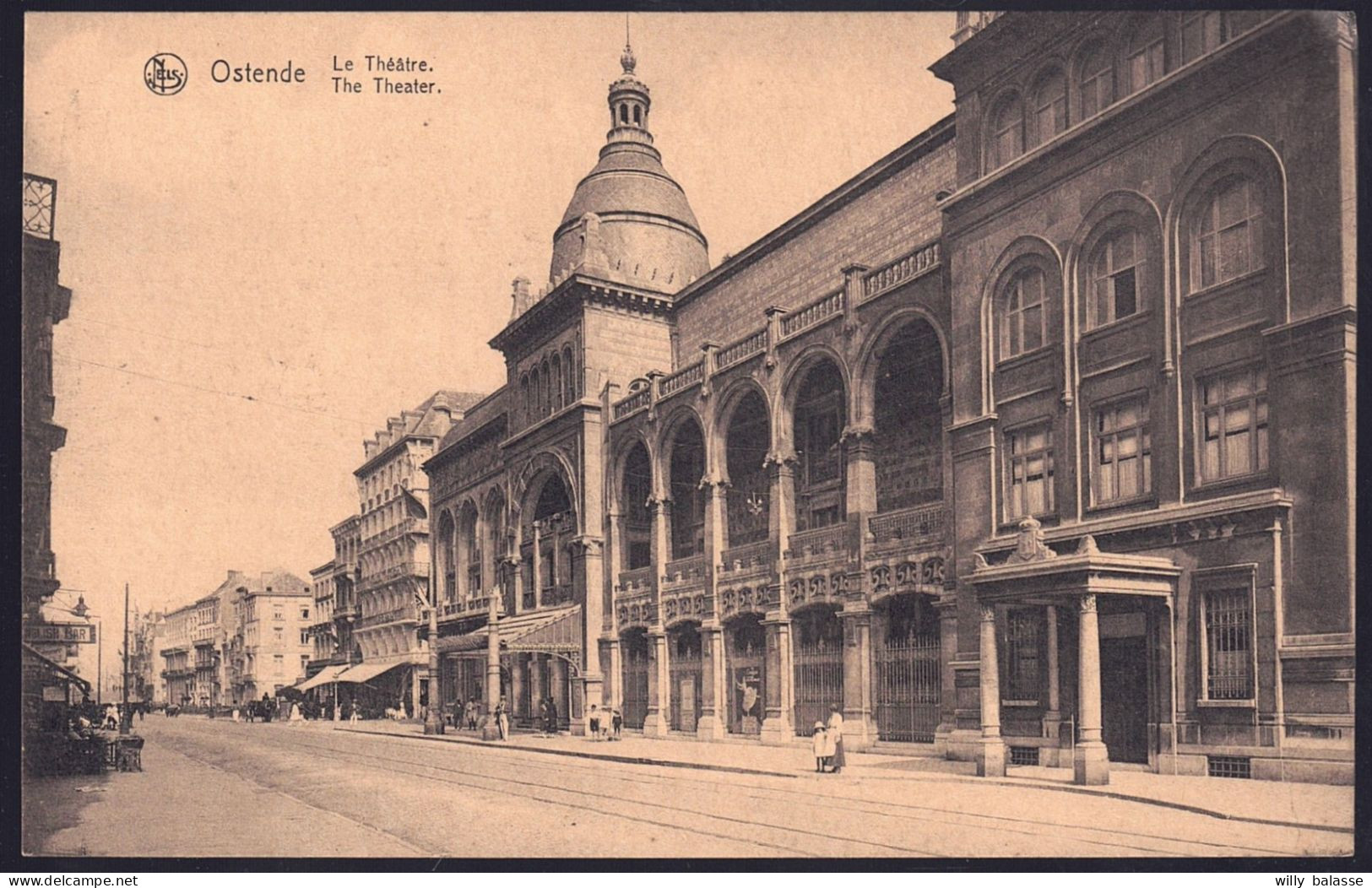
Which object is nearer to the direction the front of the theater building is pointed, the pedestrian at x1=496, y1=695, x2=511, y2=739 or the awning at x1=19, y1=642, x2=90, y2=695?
the awning

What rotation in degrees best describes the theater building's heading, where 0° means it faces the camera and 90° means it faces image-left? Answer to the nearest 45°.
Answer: approximately 45°
